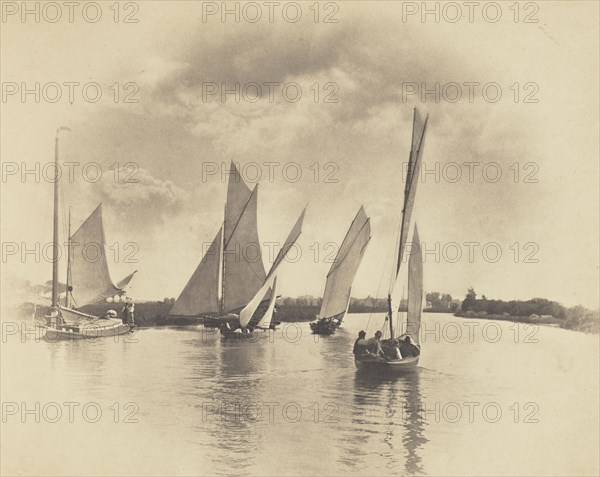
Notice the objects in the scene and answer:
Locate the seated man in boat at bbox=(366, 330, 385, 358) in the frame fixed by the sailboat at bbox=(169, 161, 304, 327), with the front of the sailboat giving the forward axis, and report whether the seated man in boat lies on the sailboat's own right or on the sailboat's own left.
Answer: on the sailboat's own left

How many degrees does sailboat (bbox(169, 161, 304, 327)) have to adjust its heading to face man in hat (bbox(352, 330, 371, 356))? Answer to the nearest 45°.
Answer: approximately 90° to its left

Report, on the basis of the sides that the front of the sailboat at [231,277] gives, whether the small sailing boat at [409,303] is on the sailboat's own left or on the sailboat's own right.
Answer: on the sailboat's own left
